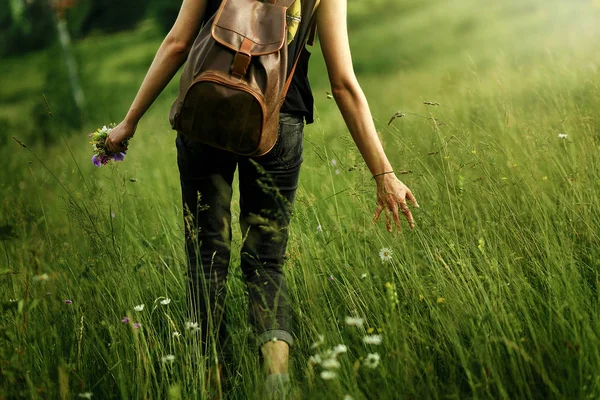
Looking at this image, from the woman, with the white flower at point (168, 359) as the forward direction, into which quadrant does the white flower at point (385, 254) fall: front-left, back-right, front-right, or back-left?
back-right

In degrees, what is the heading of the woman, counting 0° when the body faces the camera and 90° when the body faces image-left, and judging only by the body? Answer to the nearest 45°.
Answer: approximately 180°
